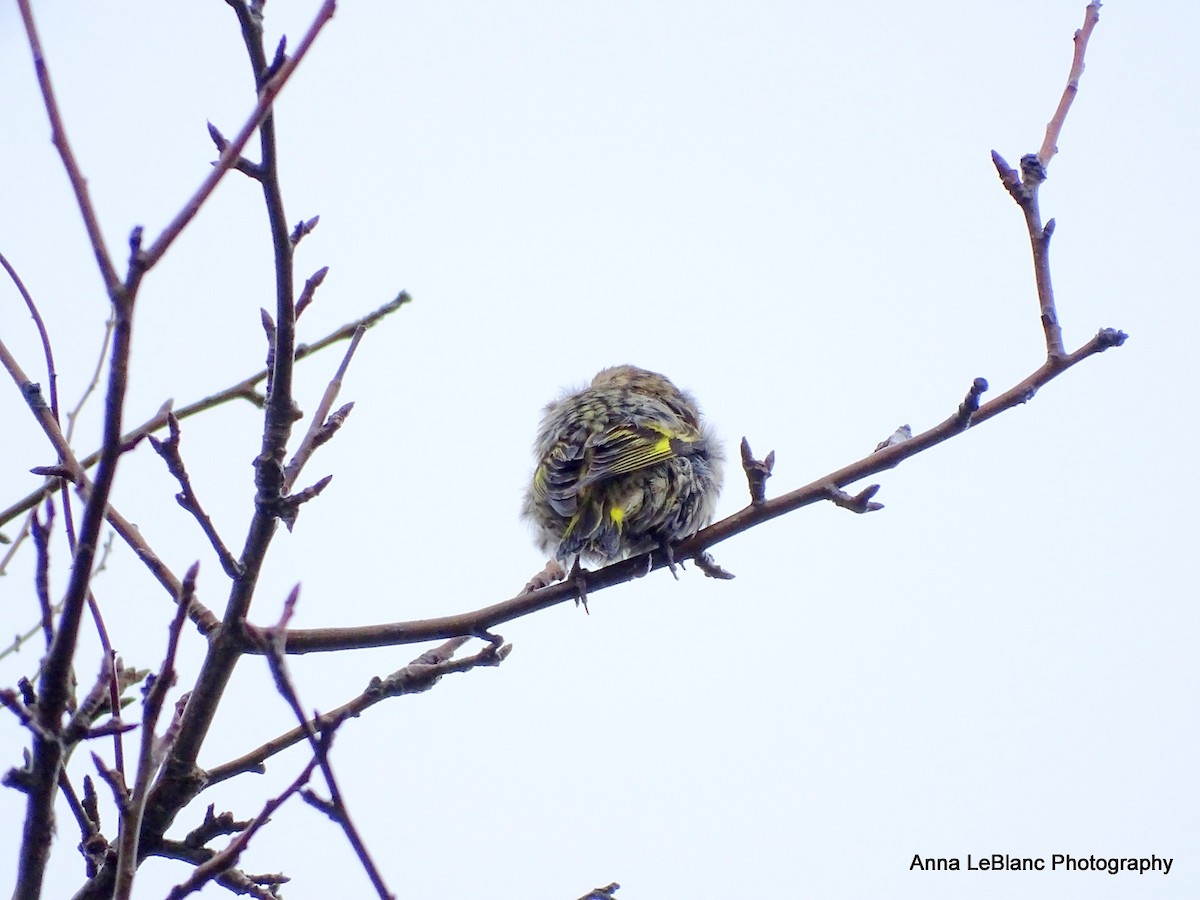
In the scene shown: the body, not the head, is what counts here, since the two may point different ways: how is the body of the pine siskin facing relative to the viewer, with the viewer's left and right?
facing away from the viewer and to the right of the viewer
